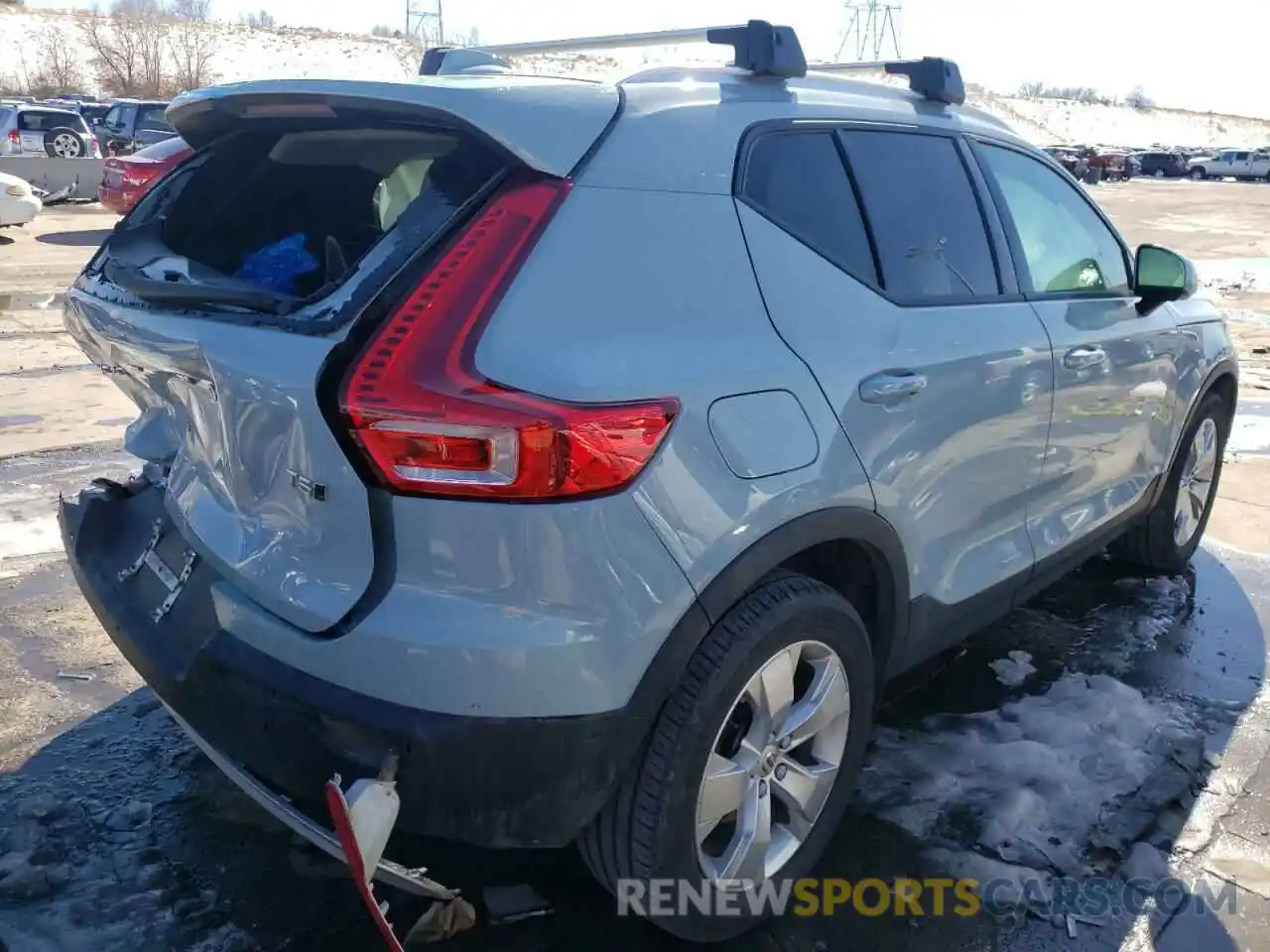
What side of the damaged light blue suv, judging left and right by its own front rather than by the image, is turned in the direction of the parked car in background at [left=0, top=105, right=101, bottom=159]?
left

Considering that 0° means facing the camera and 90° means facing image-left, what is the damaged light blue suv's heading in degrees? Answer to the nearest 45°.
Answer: approximately 225°

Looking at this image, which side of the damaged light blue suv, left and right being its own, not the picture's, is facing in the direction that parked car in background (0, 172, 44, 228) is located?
left

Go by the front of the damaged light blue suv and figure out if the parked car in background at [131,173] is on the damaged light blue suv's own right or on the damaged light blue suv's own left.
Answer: on the damaged light blue suv's own left
